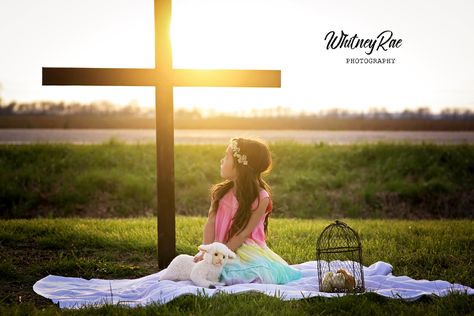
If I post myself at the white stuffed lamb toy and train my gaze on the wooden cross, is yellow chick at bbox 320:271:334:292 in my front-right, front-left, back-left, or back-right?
back-right

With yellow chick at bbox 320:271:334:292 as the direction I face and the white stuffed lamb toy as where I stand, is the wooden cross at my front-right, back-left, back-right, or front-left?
back-left

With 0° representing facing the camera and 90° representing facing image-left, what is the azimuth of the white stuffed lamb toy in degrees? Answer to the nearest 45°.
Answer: approximately 315°

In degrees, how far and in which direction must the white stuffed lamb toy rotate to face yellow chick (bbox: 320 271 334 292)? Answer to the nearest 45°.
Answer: approximately 45° to its left
